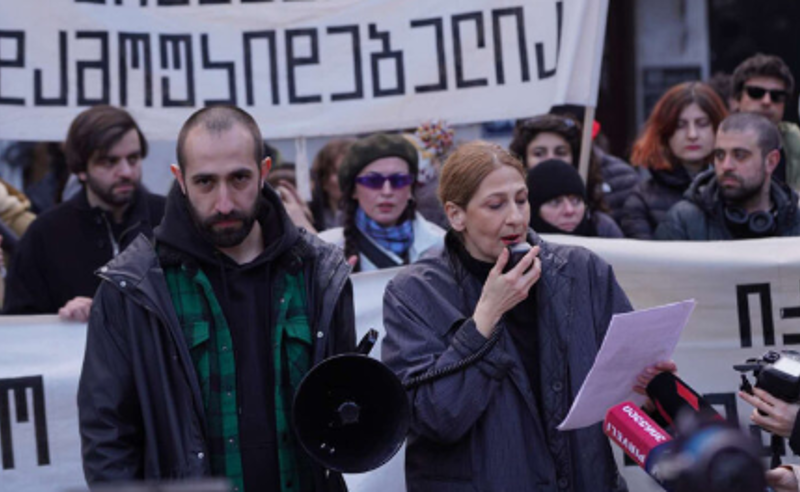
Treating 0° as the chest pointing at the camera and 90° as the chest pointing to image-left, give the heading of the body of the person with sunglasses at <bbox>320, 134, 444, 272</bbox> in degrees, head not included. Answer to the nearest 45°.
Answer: approximately 0°

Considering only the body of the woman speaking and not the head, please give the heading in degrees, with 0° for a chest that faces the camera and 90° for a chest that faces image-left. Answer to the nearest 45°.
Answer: approximately 315°

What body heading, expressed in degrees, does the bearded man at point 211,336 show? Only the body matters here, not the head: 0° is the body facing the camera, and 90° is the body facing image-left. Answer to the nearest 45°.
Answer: approximately 0°

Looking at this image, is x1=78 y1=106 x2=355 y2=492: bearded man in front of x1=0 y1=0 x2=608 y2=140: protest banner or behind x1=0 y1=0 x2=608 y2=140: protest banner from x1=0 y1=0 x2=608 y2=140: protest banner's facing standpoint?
in front

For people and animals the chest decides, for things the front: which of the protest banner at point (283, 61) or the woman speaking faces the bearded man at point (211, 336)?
the protest banner

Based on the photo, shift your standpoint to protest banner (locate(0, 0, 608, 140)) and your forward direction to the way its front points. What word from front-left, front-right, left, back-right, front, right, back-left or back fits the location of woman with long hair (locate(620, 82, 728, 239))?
left

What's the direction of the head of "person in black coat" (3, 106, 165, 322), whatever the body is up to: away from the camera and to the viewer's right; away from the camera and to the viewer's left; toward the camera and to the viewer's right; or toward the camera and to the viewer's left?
toward the camera and to the viewer's right

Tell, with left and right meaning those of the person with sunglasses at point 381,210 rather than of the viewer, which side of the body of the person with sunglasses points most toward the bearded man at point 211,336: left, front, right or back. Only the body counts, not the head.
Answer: front

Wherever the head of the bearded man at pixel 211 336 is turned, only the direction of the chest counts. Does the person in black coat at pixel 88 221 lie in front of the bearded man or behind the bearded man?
behind

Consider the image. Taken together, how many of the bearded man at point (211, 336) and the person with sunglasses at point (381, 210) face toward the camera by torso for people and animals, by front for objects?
2
